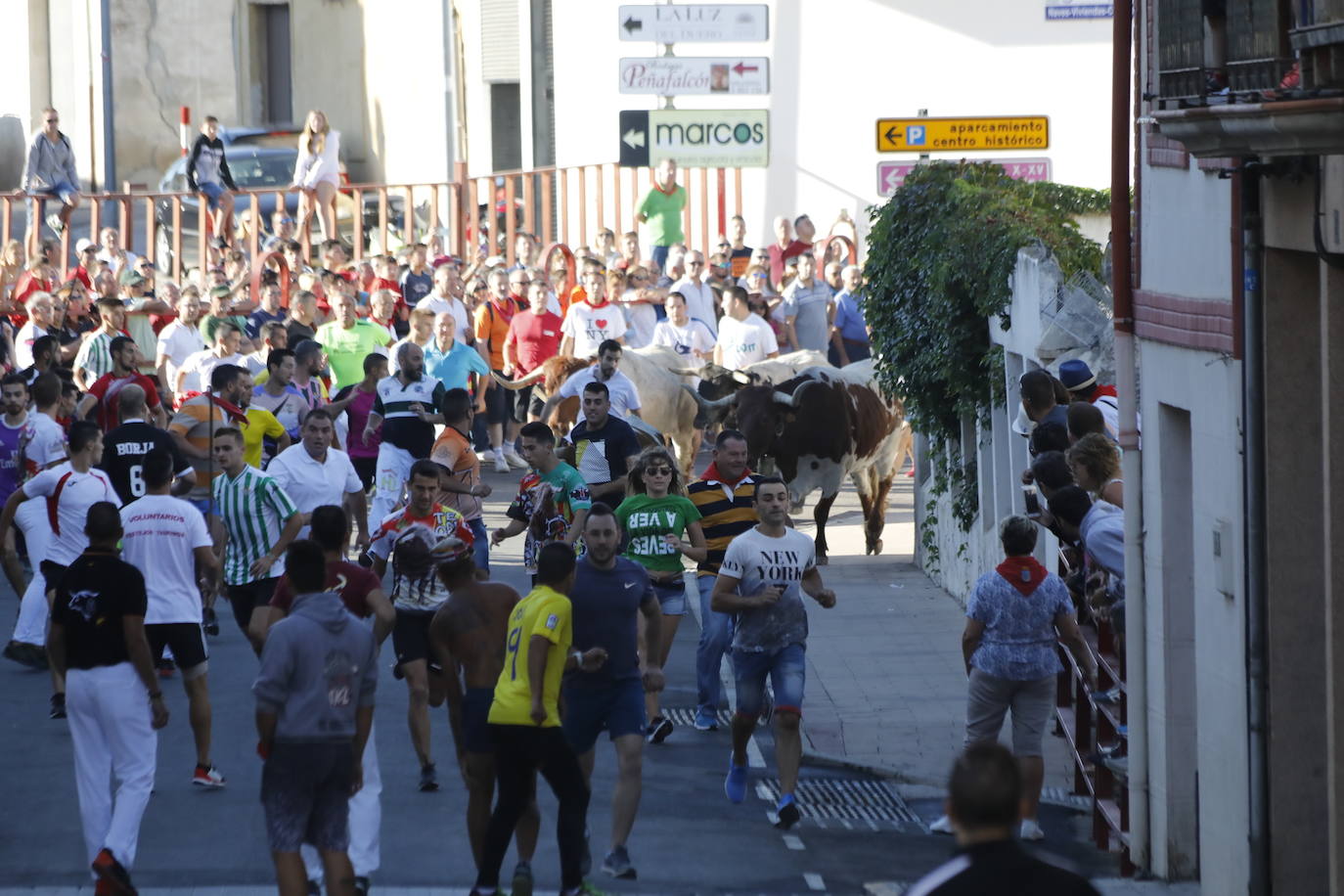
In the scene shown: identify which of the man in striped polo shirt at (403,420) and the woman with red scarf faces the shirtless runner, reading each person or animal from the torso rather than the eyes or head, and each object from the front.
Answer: the man in striped polo shirt

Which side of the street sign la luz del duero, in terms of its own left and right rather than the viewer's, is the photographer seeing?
front

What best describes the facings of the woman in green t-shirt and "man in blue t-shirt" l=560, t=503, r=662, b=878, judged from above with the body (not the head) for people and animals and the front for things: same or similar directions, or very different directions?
same or similar directions

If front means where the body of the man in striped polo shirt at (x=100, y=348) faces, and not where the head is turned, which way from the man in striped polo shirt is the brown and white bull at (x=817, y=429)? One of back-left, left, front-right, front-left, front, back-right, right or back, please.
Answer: front-left

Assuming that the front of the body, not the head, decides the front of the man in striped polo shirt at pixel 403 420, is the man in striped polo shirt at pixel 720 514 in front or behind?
in front

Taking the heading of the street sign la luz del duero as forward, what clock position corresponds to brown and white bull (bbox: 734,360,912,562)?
The brown and white bull is roughly at 12 o'clock from the street sign la luz del duero.

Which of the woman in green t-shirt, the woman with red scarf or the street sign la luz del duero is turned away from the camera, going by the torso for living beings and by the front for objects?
the woman with red scarf

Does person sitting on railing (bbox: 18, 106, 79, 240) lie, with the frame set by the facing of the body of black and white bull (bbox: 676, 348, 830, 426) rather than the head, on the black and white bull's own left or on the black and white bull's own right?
on the black and white bull's own right

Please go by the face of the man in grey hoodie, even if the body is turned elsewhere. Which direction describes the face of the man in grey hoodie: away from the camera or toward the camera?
away from the camera

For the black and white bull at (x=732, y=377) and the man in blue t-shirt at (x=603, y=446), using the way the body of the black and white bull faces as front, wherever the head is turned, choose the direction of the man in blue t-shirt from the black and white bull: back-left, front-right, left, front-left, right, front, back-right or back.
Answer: front-left

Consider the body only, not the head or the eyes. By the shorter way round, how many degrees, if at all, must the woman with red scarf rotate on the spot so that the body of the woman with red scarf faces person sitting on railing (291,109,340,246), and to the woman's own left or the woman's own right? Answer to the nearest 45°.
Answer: approximately 45° to the woman's own left

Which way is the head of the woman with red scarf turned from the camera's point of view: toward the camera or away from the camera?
away from the camera

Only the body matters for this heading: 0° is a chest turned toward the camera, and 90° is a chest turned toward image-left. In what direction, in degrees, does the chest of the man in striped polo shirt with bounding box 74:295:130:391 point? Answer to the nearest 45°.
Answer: approximately 315°

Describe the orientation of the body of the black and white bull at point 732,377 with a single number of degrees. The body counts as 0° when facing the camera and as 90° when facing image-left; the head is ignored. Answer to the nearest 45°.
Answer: approximately 45°

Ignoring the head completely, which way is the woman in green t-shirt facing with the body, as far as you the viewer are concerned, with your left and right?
facing the viewer

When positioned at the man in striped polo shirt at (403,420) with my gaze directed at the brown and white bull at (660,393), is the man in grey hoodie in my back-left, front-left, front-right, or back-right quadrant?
back-right

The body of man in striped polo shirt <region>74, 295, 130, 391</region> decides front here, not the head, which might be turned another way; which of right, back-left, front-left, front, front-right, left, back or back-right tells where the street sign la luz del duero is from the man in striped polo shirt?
left
